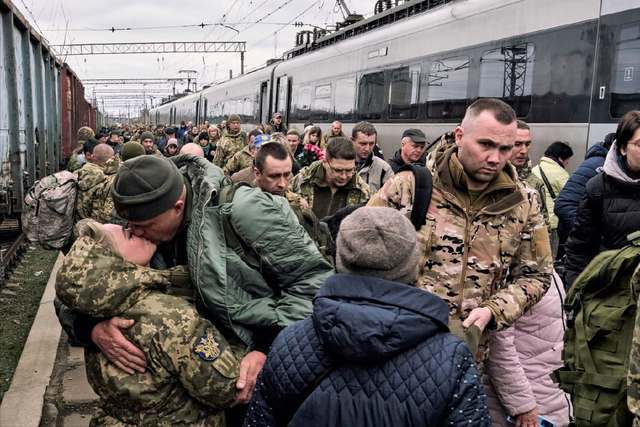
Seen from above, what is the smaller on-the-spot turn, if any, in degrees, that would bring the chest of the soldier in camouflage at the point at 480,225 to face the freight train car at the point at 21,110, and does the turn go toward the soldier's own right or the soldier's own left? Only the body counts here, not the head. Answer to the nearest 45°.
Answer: approximately 135° to the soldier's own right

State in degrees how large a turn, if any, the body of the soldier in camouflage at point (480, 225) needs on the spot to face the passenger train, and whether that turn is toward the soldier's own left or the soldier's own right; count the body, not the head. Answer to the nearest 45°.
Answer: approximately 180°

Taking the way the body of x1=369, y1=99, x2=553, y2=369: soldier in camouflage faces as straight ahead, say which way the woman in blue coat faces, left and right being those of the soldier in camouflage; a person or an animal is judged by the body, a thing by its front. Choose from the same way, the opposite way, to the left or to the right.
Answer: the opposite way

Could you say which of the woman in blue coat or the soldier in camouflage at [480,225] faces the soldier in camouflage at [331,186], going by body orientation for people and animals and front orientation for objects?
the woman in blue coat

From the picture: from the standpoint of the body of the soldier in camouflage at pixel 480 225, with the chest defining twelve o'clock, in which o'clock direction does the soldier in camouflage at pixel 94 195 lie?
the soldier in camouflage at pixel 94 195 is roughly at 4 o'clock from the soldier in camouflage at pixel 480 225.

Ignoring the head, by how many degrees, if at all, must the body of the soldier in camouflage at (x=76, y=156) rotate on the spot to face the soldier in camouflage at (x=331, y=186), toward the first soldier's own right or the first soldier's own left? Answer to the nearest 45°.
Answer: approximately 90° to the first soldier's own right

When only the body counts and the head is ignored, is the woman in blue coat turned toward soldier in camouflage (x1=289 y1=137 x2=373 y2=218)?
yes

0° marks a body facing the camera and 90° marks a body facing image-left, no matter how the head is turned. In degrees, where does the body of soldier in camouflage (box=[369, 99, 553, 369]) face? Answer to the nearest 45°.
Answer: approximately 0°

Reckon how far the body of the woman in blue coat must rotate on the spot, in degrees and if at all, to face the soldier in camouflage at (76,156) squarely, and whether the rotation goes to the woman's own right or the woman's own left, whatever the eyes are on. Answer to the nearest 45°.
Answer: approximately 45° to the woman's own left

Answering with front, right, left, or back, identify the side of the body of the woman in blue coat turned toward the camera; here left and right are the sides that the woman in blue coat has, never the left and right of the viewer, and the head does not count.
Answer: back
